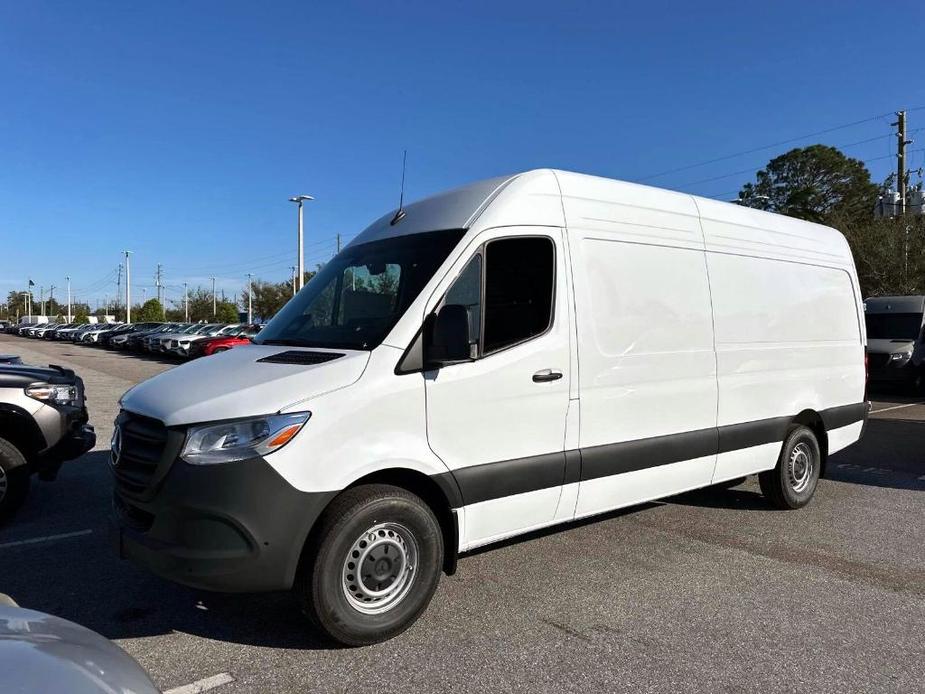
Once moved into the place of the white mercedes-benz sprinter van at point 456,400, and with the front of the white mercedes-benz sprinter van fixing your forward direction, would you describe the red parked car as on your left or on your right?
on your right

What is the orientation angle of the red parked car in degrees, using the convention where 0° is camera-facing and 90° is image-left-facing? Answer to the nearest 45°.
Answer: approximately 45°

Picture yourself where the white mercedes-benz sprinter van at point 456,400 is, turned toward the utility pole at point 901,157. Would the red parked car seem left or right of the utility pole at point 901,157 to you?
left

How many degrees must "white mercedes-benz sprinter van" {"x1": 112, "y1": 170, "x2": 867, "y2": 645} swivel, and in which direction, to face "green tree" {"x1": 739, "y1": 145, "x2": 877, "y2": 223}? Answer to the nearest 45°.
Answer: approximately 180°

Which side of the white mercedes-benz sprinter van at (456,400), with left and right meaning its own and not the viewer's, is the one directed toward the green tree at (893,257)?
back

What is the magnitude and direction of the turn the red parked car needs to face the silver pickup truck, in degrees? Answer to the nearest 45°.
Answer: approximately 45° to its left

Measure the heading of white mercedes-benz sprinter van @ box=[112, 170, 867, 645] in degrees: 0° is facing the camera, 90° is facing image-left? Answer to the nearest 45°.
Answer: approximately 45°
